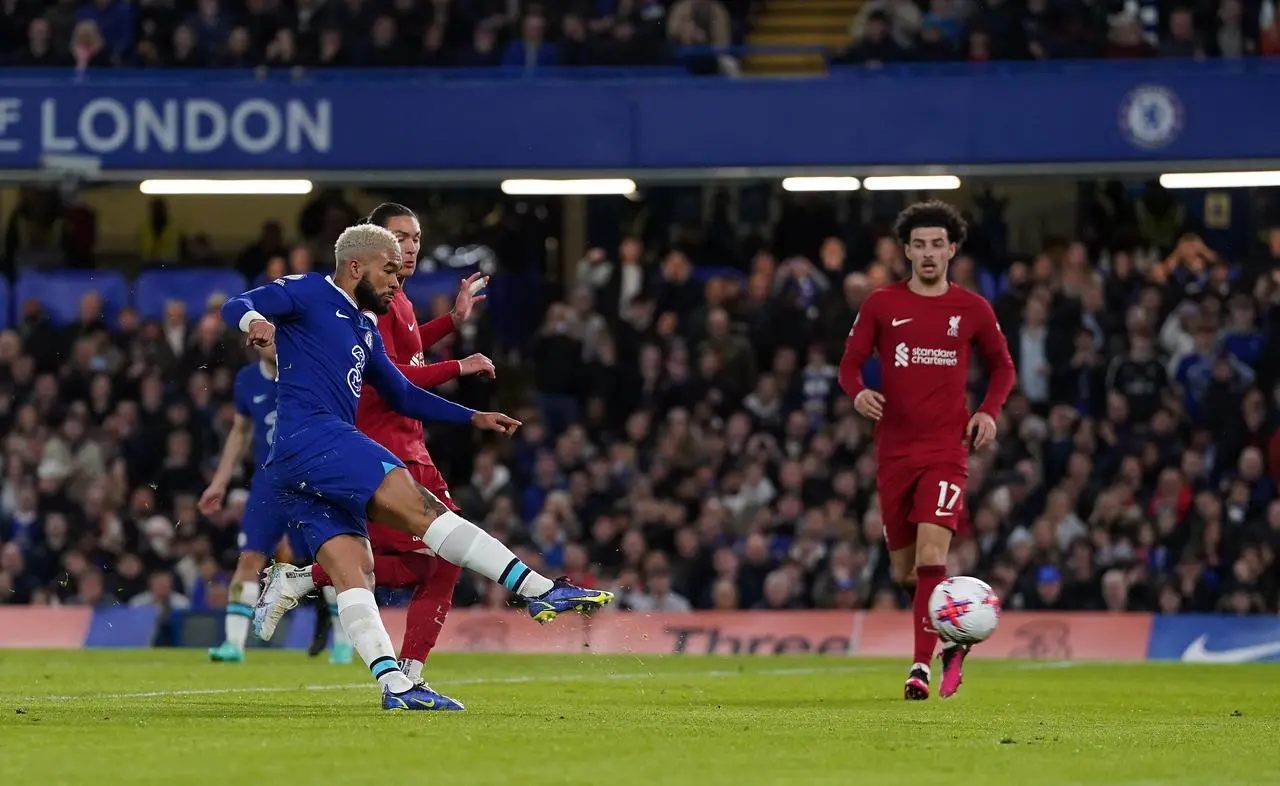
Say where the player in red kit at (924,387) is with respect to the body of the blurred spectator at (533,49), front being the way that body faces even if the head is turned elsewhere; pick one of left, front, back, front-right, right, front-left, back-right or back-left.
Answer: front

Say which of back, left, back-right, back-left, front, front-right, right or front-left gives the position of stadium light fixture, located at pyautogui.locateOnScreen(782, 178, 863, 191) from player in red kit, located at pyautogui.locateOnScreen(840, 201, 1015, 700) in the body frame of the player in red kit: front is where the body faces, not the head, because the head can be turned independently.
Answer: back

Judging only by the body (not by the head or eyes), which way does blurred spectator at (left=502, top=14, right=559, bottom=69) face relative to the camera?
toward the camera

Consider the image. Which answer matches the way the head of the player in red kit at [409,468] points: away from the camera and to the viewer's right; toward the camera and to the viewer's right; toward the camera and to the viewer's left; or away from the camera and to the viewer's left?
toward the camera and to the viewer's right

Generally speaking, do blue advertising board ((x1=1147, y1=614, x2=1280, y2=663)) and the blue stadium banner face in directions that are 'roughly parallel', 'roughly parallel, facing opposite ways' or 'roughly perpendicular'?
roughly parallel

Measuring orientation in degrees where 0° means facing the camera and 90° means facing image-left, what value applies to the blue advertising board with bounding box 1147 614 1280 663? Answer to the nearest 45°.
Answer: approximately 0°

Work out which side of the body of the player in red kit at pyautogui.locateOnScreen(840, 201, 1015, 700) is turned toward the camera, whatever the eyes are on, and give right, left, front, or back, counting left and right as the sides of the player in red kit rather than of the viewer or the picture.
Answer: front

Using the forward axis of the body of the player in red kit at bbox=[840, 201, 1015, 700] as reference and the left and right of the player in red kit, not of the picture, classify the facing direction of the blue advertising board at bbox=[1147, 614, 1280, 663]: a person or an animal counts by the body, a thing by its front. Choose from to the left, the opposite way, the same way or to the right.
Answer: the same way

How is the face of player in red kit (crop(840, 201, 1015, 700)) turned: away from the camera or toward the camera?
toward the camera

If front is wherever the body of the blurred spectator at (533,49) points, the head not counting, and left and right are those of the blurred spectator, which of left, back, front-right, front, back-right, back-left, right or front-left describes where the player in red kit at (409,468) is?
front

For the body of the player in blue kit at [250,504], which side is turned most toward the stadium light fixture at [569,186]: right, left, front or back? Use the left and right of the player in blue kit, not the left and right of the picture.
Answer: back

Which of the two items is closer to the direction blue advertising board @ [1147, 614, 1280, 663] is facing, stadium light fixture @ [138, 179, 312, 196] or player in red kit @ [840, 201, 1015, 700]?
the player in red kit

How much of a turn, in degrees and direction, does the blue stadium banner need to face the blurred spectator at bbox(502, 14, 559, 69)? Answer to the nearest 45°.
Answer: approximately 135° to its right

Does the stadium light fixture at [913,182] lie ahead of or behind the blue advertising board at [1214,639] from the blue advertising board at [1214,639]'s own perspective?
behind

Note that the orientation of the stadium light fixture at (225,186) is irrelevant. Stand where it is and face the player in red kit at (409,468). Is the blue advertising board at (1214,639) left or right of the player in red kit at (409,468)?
left
